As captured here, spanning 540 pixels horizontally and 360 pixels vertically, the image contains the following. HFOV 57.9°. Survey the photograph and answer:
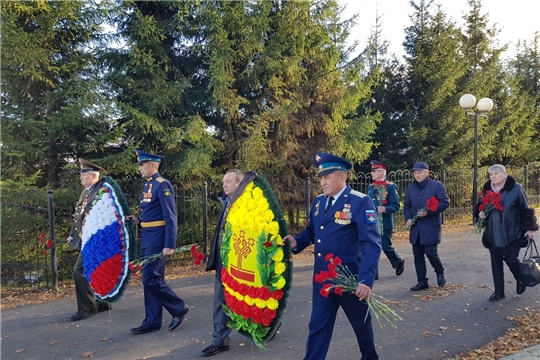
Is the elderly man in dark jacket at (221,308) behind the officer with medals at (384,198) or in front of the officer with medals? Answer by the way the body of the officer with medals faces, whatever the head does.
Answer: in front

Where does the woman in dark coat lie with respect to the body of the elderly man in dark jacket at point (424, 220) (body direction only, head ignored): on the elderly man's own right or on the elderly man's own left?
on the elderly man's own left

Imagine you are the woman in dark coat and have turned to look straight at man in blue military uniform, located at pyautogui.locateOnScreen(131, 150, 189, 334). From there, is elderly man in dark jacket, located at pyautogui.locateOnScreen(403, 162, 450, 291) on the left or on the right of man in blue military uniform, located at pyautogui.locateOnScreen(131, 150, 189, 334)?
right

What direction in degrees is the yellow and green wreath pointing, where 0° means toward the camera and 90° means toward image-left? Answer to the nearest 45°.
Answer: approximately 45°

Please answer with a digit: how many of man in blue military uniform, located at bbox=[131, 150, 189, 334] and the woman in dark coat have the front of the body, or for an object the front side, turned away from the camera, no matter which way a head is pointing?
0

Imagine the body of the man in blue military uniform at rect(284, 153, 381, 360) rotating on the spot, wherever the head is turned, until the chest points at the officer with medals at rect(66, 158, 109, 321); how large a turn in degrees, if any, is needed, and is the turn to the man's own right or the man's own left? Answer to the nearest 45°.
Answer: approximately 90° to the man's own right

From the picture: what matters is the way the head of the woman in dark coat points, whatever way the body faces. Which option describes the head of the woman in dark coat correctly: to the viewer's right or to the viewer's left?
to the viewer's left

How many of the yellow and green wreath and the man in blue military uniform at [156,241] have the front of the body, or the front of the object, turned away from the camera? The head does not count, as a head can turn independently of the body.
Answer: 0
